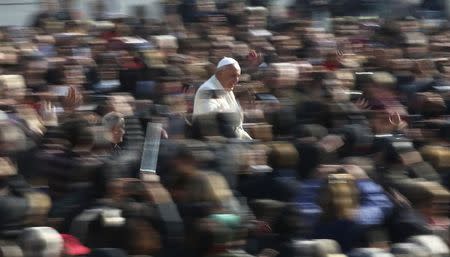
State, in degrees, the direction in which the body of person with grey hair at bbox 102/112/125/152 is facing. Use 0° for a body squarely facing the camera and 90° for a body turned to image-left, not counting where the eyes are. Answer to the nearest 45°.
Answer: approximately 315°

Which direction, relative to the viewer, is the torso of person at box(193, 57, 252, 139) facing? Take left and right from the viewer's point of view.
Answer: facing the viewer and to the right of the viewer

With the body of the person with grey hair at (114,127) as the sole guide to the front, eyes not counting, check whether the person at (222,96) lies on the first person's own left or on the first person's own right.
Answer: on the first person's own left

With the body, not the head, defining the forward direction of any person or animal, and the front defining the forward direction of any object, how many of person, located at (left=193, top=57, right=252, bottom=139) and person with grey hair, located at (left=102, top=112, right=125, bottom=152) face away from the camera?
0
